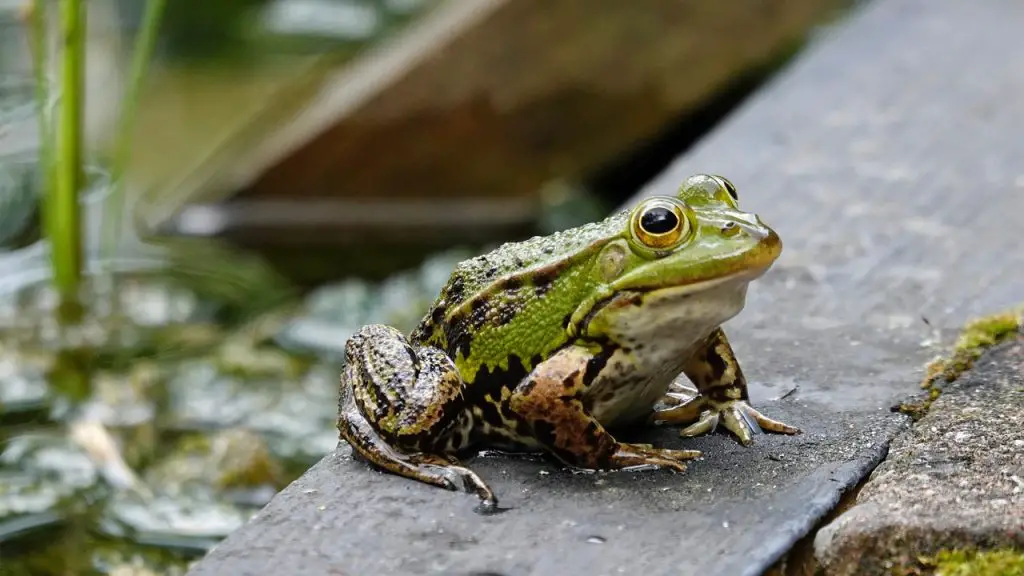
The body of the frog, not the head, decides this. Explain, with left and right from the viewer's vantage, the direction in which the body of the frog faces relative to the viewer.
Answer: facing the viewer and to the right of the viewer

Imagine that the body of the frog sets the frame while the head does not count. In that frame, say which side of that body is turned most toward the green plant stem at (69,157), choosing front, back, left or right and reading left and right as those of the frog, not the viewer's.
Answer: back

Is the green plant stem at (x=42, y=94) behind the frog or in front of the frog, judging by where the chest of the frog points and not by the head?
behind

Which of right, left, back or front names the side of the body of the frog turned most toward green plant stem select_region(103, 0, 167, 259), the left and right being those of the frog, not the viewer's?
back

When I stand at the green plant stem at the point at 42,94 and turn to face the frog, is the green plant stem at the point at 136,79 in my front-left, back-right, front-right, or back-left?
front-left

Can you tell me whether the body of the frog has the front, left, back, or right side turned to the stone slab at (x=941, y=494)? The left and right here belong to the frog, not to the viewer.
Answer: front
